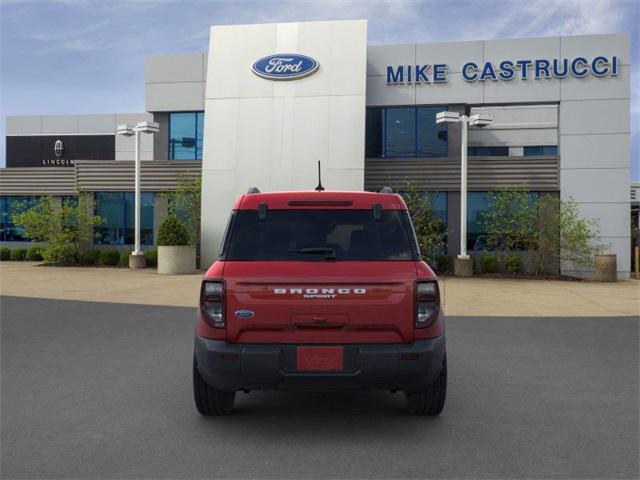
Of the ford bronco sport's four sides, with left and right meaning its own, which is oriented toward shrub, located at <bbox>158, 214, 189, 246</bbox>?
front

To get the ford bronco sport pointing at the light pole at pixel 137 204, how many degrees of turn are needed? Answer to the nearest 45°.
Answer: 0° — it already faces it

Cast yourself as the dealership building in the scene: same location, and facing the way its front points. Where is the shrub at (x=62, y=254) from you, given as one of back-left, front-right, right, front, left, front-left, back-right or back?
right

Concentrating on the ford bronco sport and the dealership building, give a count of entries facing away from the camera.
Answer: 1

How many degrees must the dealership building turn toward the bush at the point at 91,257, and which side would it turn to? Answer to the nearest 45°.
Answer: approximately 90° to its right

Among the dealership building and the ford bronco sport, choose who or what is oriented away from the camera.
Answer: the ford bronco sport

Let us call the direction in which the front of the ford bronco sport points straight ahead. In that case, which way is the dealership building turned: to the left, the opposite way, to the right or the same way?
the opposite way

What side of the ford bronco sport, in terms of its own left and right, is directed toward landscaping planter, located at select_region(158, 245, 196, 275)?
front

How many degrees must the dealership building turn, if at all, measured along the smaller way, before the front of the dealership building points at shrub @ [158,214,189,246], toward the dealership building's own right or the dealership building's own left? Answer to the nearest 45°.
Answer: approximately 90° to the dealership building's own right

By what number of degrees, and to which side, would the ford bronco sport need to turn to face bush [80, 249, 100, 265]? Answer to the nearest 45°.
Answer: approximately 45° to its left

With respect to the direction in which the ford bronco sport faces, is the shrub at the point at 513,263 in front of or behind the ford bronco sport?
in front

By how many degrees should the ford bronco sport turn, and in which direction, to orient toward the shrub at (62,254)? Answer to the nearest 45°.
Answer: approximately 45° to its left

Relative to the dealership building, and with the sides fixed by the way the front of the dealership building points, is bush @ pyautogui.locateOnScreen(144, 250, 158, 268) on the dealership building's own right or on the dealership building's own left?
on the dealership building's own right

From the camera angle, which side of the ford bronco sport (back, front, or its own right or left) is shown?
back

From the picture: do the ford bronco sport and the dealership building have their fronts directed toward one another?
yes

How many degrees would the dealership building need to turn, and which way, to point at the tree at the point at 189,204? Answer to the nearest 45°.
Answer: approximately 90° to its right
